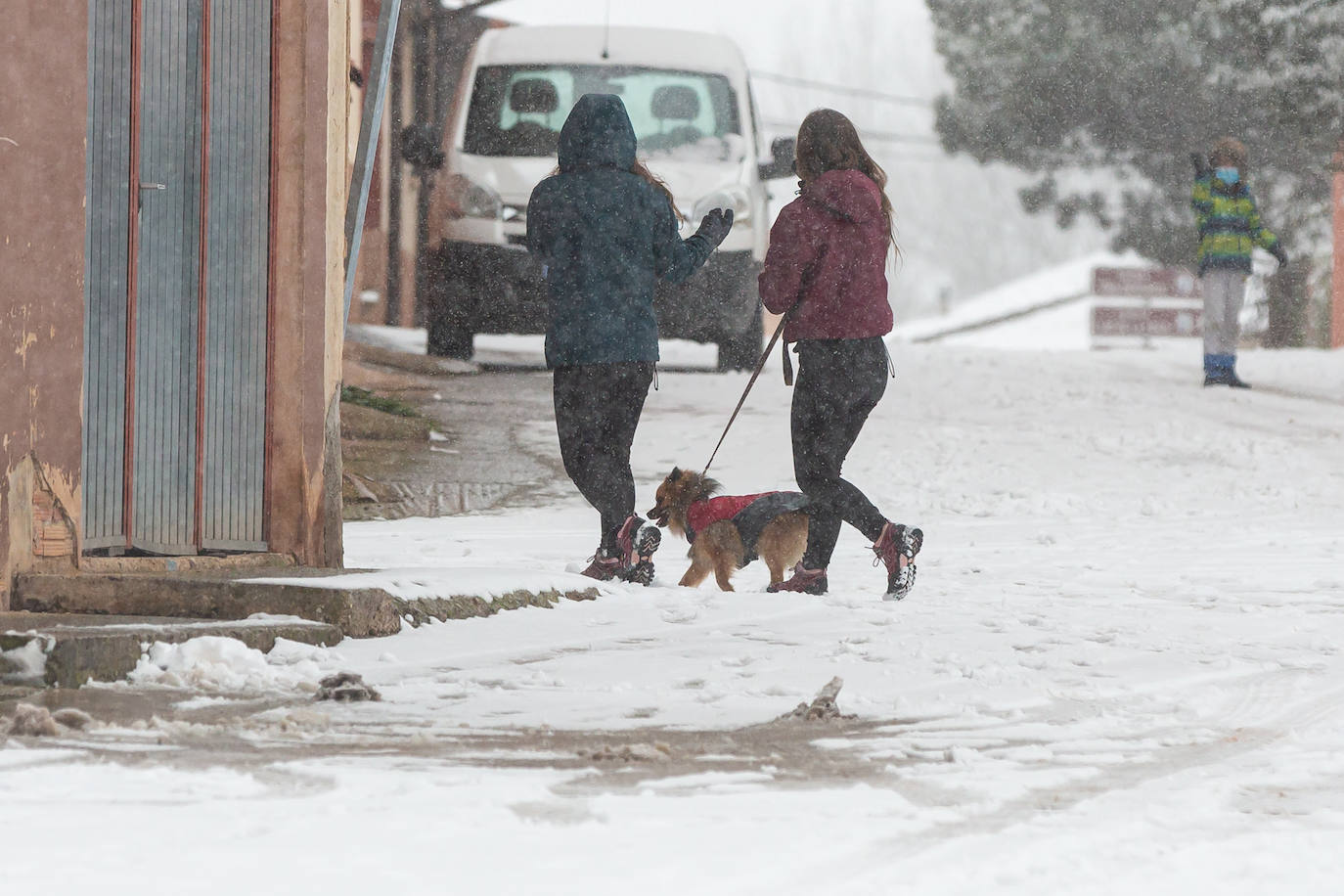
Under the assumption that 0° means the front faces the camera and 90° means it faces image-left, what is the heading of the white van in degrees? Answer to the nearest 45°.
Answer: approximately 0°

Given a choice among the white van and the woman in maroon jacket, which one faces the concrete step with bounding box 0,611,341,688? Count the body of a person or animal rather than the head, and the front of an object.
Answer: the white van

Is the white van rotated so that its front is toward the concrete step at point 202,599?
yes

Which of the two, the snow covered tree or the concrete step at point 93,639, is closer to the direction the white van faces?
the concrete step

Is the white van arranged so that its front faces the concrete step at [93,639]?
yes

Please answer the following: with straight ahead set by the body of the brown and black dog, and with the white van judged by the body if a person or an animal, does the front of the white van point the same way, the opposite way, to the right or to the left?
to the left

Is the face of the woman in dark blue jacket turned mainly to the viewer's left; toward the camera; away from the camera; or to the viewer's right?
away from the camera

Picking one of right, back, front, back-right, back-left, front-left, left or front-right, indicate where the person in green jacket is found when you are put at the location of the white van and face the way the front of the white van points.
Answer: left

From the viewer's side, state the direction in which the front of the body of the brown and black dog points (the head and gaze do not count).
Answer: to the viewer's left

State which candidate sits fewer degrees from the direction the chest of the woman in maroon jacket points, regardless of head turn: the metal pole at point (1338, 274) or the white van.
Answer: the white van

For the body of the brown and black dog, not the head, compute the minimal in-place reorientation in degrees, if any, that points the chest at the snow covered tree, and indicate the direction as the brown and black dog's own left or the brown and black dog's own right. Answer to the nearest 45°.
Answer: approximately 90° to the brown and black dog's own right

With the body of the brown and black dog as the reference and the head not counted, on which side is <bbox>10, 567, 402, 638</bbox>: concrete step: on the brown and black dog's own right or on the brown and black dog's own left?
on the brown and black dog's own left

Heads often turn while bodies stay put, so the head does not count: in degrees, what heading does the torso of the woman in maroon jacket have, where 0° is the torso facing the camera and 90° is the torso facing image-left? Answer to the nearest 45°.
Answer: approximately 135°

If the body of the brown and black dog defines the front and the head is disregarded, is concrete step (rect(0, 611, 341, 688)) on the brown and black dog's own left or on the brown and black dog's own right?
on the brown and black dog's own left

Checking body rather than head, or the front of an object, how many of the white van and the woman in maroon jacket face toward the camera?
1
